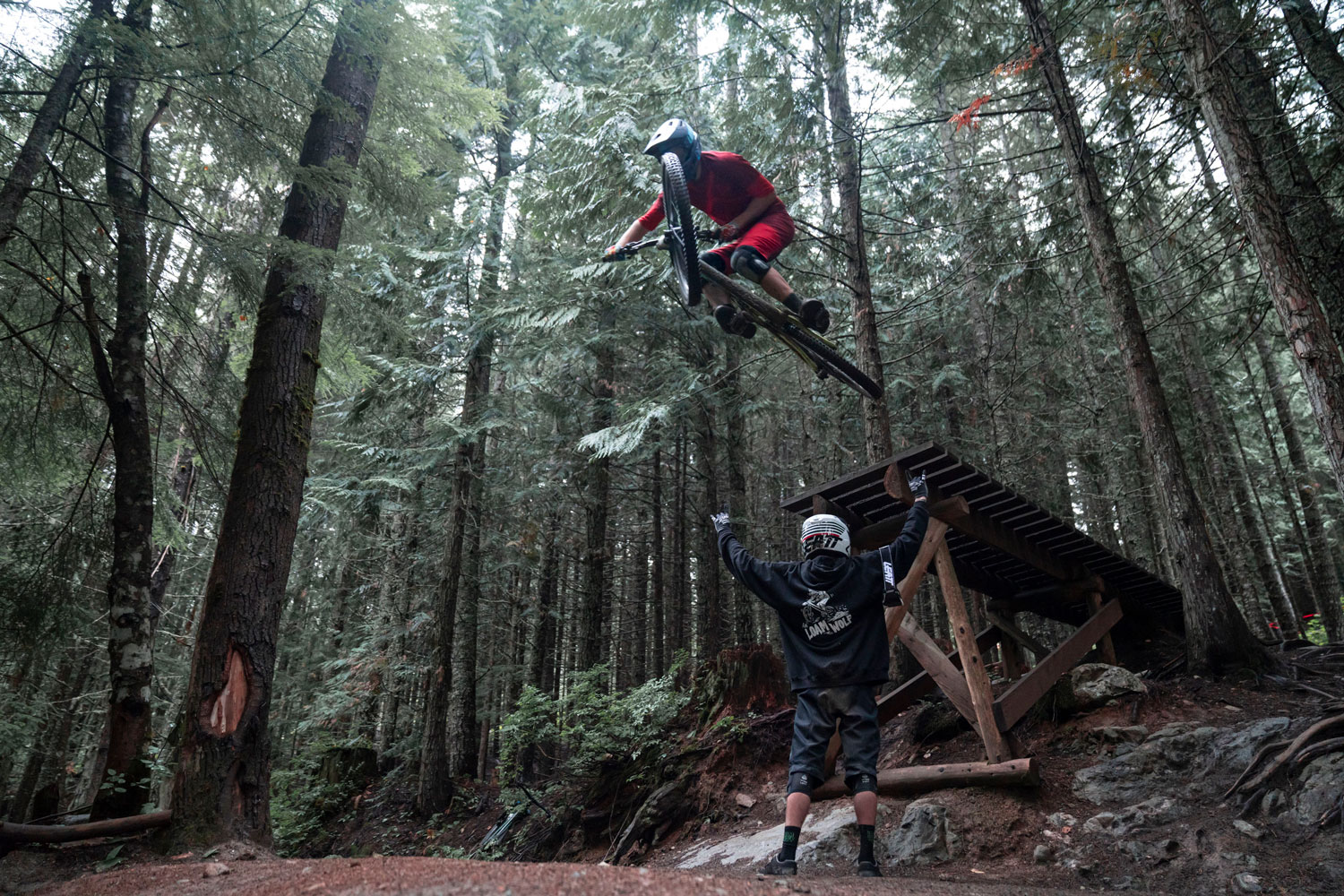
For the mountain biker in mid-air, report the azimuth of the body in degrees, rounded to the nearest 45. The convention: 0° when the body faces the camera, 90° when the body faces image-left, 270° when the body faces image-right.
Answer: approximately 45°

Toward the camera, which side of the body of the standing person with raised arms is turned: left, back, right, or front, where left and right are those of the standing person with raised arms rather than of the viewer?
back

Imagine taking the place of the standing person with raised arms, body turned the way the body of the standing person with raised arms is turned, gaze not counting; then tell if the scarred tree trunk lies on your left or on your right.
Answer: on your left

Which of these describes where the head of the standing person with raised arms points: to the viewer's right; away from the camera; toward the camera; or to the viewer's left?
away from the camera

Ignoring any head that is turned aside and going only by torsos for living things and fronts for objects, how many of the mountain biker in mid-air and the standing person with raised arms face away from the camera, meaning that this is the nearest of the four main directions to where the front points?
1

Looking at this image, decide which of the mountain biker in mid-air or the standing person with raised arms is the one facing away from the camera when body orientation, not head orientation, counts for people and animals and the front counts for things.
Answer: the standing person with raised arms

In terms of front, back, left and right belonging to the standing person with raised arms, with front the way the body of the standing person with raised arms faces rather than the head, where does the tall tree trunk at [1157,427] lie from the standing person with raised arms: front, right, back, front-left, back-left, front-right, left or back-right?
front-right
